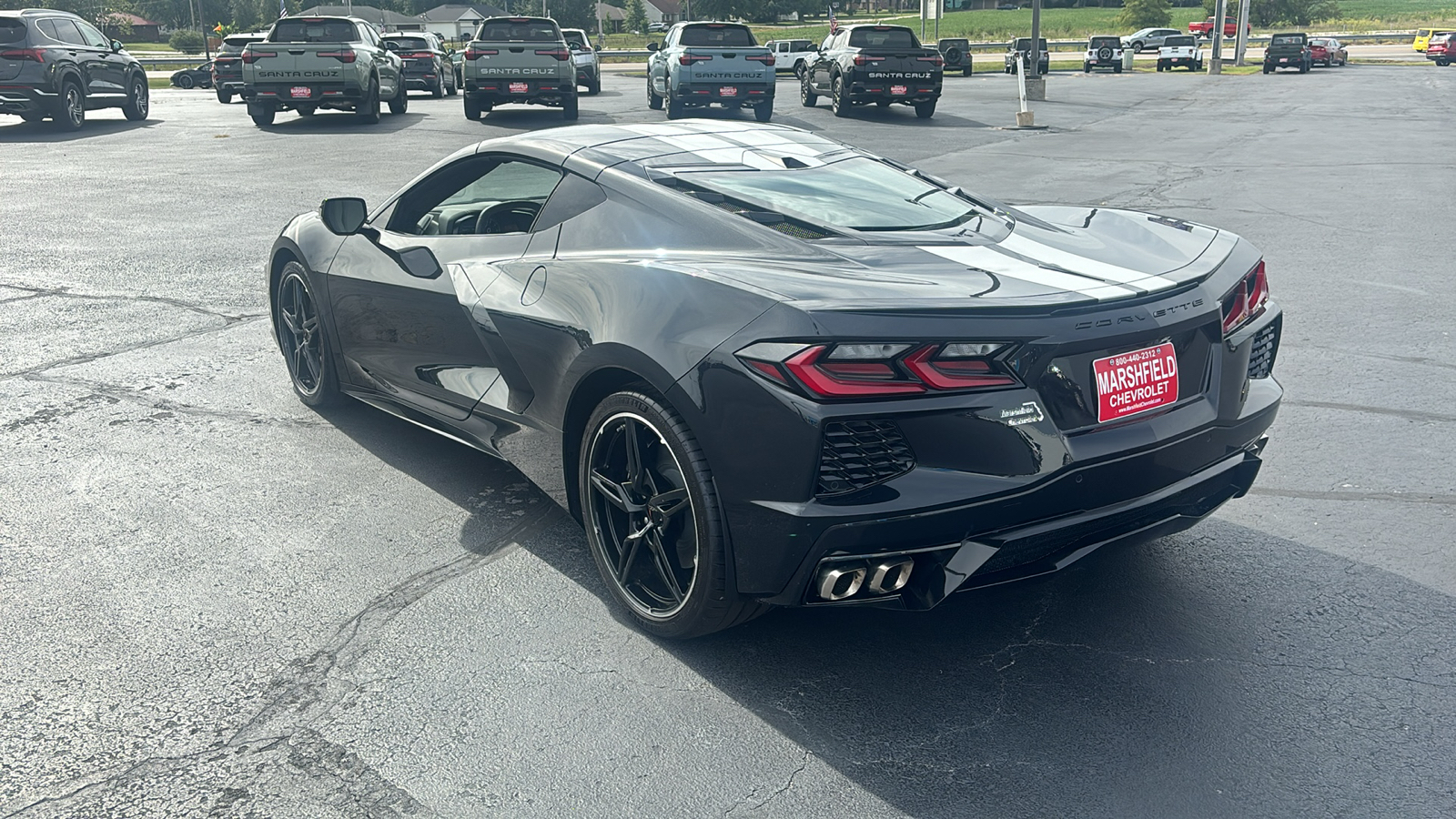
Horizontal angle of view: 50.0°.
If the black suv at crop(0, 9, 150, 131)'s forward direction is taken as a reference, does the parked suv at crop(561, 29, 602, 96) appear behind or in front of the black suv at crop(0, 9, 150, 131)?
in front

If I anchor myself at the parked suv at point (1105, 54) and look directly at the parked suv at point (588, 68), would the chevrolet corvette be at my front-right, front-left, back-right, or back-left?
front-left

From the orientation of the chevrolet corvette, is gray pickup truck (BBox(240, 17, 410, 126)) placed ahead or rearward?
ahead

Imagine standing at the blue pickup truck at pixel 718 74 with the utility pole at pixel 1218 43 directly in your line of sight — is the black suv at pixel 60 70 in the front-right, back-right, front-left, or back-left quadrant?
back-left

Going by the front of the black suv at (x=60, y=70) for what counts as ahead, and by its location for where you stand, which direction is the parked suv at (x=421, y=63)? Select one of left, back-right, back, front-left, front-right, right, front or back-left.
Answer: front

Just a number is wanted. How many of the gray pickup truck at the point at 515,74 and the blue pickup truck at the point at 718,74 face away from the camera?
2

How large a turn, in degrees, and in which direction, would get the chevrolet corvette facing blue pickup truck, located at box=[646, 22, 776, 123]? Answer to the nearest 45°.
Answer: approximately 45° to its right

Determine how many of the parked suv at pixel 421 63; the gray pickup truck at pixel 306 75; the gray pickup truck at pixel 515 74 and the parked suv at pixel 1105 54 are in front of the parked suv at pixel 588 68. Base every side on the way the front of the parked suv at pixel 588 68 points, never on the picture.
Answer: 1

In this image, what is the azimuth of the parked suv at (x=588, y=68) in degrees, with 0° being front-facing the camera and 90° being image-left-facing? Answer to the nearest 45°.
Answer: approximately 225°

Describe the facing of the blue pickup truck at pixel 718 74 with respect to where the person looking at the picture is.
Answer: facing away from the viewer

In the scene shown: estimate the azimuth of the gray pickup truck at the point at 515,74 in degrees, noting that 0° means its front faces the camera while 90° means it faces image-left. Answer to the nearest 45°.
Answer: approximately 180°

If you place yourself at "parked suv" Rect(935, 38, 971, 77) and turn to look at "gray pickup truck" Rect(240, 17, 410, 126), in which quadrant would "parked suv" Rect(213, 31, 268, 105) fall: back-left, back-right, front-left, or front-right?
front-right

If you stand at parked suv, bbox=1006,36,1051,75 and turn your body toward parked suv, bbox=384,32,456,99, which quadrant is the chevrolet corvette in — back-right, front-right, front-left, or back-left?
front-left
